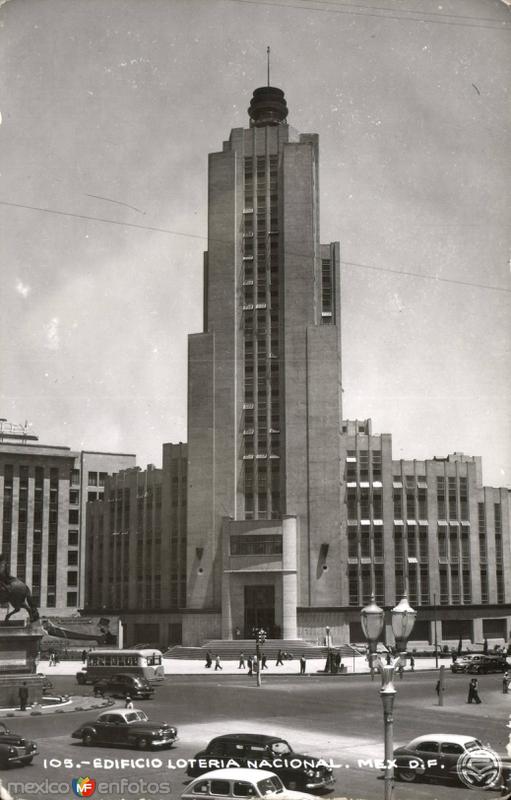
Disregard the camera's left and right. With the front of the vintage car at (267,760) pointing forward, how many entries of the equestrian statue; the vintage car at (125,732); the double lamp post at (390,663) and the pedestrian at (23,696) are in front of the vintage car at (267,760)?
1

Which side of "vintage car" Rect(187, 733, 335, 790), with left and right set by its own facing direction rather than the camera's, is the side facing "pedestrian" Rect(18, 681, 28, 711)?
back

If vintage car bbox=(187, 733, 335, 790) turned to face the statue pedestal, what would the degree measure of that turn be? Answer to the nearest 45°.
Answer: approximately 180°

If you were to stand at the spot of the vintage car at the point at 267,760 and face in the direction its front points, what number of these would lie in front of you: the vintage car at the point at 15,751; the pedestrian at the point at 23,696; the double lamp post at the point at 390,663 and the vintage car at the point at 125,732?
1

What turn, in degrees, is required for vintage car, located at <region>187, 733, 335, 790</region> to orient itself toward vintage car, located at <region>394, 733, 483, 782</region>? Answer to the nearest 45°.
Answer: approximately 45° to its left

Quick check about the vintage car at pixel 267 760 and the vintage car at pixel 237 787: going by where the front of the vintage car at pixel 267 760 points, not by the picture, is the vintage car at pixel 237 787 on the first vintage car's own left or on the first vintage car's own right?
on the first vintage car's own right

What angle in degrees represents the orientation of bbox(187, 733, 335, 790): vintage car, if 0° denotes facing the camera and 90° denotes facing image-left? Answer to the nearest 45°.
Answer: approximately 315°

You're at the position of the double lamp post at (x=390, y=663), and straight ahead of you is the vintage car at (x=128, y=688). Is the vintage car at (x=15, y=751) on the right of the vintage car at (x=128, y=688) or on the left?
left

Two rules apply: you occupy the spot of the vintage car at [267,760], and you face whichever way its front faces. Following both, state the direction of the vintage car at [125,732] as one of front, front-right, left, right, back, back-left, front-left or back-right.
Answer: back
